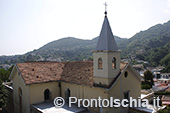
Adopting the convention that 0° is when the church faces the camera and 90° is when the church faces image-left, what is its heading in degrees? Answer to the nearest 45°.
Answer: approximately 315°
